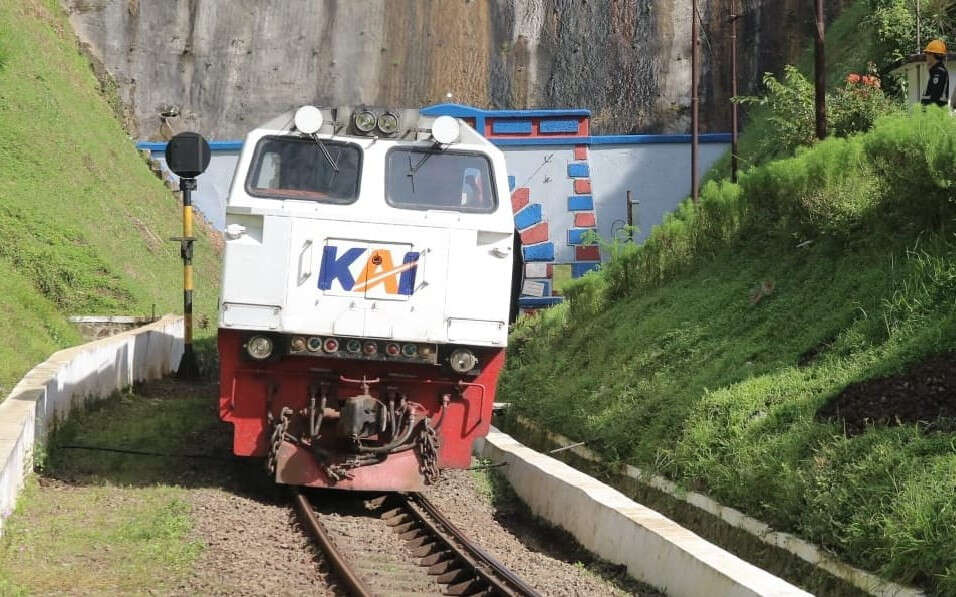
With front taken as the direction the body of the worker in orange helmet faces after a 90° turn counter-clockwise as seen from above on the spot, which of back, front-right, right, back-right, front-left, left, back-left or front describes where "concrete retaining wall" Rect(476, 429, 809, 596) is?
front

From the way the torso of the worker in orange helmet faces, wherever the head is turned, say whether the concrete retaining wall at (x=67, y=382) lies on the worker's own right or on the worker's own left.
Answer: on the worker's own left

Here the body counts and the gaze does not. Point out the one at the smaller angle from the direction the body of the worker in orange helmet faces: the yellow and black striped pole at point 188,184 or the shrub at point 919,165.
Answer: the yellow and black striped pole

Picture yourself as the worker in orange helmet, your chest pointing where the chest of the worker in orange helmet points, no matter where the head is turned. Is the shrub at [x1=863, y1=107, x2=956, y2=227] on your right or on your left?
on your left

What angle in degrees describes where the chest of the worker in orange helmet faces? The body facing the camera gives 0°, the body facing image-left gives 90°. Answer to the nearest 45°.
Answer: approximately 90°

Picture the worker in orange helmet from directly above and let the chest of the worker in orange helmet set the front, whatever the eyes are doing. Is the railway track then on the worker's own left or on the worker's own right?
on the worker's own left

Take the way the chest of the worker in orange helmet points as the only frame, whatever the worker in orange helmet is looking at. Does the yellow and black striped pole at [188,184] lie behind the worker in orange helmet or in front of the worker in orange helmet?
in front
